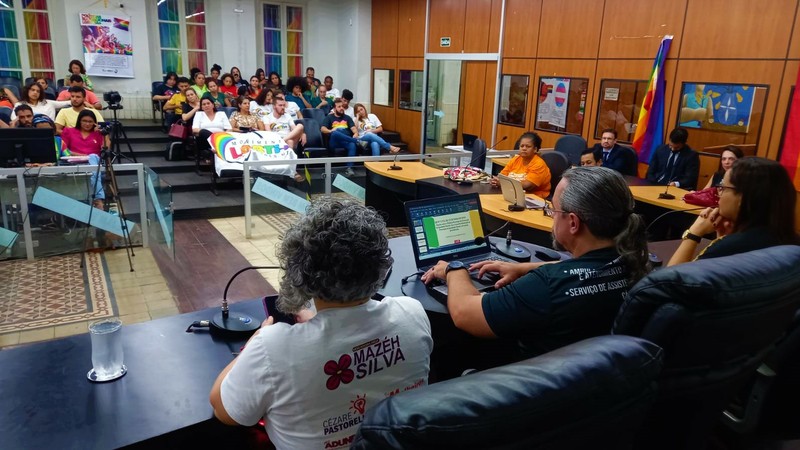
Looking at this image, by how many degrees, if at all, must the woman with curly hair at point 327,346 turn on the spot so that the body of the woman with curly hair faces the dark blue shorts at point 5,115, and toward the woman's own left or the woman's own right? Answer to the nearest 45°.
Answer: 0° — they already face it

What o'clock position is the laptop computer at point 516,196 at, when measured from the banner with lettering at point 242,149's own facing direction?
The laptop computer is roughly at 11 o'clock from the banner with lettering.

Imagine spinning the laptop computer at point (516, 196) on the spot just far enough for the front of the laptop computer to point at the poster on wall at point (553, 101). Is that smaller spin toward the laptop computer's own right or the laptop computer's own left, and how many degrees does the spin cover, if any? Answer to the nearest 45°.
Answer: approximately 45° to the laptop computer's own left

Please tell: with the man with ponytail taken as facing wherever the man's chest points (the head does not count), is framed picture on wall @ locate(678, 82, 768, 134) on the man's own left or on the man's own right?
on the man's own right

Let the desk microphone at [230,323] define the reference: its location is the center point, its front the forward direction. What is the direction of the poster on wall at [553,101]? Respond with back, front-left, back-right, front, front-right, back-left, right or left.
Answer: front-left

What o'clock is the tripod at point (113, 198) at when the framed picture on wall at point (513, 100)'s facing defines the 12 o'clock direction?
The tripod is roughly at 1 o'clock from the framed picture on wall.

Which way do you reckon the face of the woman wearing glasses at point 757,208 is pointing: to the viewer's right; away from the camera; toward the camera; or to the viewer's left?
to the viewer's left

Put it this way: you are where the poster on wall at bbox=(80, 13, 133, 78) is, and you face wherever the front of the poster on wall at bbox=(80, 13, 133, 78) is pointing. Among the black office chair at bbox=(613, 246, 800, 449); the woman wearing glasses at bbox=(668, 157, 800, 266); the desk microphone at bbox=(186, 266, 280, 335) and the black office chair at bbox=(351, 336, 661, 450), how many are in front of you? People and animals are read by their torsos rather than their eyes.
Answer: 4

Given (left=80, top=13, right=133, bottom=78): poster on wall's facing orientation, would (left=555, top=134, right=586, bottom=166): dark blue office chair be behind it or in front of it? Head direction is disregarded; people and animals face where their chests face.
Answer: in front

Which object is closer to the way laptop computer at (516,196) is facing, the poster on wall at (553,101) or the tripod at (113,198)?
the poster on wall

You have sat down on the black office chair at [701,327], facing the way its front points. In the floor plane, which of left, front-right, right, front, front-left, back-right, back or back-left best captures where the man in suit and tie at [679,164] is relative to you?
front-right

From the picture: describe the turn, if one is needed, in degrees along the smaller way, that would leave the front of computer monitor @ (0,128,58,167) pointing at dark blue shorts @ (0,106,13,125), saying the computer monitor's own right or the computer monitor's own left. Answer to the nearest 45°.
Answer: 0° — it already faces it

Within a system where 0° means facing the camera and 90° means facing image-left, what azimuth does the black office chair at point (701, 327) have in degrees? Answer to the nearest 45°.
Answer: approximately 135°

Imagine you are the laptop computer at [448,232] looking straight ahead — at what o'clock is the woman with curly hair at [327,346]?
The woman with curly hair is roughly at 2 o'clock from the laptop computer.
